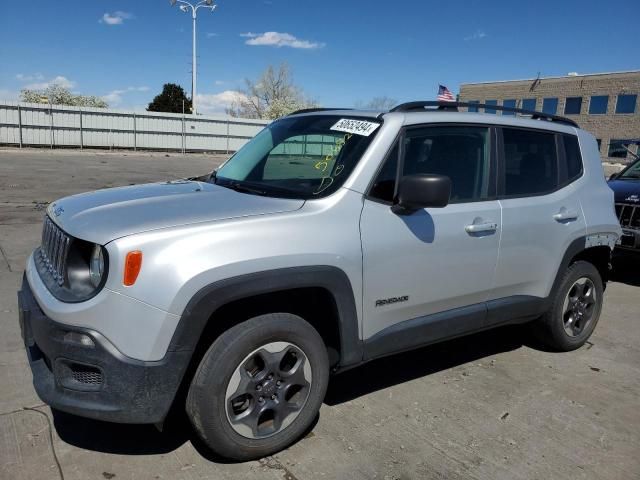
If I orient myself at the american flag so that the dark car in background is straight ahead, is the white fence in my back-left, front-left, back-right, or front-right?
front-right

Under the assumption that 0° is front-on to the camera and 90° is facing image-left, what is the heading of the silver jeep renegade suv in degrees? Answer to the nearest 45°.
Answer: approximately 45°

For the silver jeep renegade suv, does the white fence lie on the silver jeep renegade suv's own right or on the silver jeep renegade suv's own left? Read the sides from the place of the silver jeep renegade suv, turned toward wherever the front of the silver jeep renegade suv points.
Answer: on the silver jeep renegade suv's own right

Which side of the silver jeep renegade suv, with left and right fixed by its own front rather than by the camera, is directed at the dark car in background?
back

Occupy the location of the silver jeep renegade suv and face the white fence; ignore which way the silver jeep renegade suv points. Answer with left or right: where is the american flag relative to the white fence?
right

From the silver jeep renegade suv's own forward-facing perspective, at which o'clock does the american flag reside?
The american flag is roughly at 5 o'clock from the silver jeep renegade suv.
